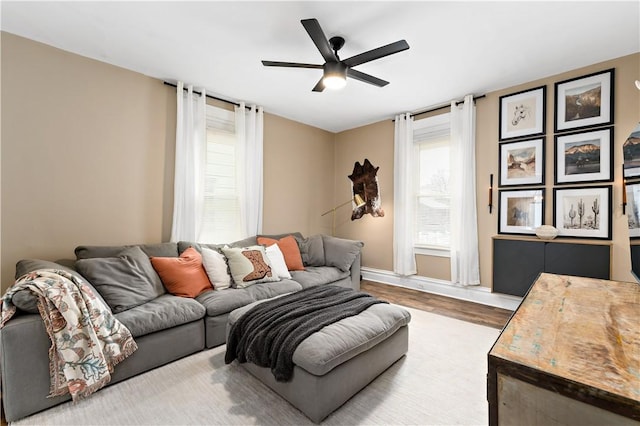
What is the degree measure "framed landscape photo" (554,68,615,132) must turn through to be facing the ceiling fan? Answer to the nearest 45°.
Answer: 0° — it already faces it

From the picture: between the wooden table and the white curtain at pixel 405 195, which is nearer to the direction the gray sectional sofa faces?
the wooden table

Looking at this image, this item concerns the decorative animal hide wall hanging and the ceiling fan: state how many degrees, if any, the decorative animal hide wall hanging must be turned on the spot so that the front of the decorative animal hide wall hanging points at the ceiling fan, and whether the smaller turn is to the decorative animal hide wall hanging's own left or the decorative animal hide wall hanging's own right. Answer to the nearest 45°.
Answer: approximately 45° to the decorative animal hide wall hanging's own left

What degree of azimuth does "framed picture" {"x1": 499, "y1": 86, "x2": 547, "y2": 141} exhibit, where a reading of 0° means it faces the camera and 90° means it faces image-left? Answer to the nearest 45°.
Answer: approximately 45°
